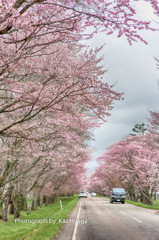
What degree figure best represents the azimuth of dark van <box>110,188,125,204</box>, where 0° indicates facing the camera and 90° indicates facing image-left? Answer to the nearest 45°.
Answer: approximately 0°
